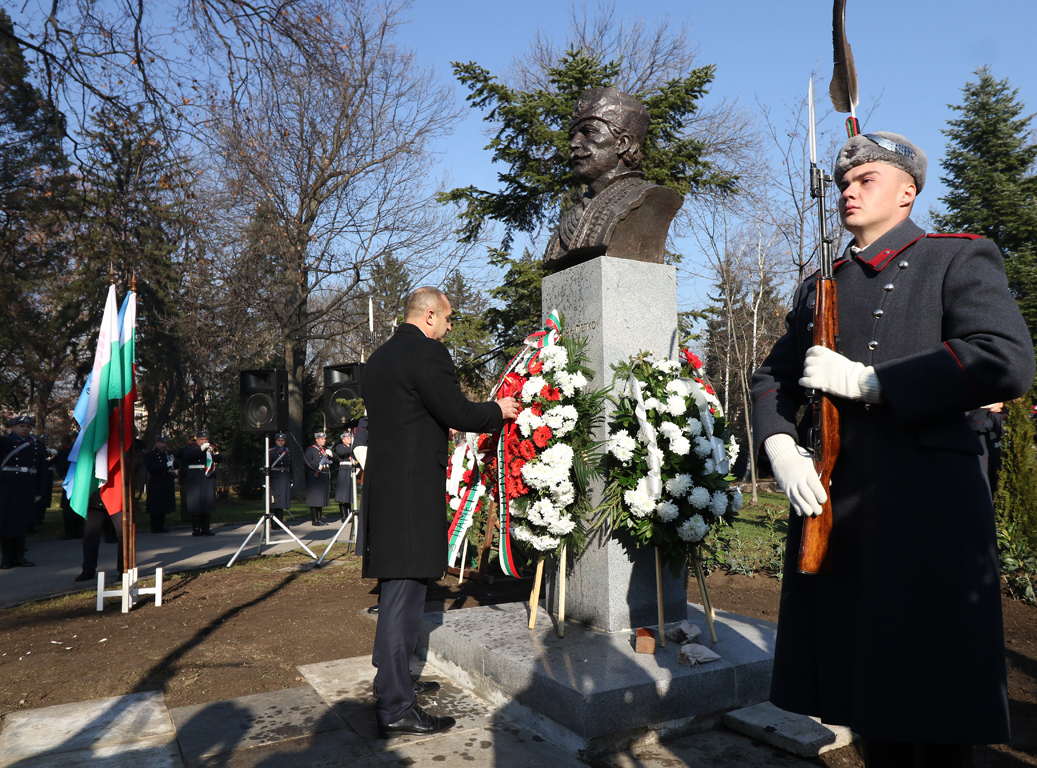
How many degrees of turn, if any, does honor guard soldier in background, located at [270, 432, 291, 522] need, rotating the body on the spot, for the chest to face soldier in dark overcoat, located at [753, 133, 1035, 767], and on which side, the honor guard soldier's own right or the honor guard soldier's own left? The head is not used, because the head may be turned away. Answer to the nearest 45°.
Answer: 0° — they already face them

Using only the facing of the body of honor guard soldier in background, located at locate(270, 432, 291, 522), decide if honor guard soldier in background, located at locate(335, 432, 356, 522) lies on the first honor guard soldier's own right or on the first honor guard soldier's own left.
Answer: on the first honor guard soldier's own left

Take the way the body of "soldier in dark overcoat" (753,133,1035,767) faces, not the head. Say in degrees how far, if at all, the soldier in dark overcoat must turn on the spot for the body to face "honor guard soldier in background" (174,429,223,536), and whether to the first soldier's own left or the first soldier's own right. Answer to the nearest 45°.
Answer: approximately 90° to the first soldier's own right

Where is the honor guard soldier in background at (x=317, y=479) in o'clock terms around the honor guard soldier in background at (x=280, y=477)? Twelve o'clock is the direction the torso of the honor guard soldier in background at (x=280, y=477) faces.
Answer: the honor guard soldier in background at (x=317, y=479) is roughly at 9 o'clock from the honor guard soldier in background at (x=280, y=477).

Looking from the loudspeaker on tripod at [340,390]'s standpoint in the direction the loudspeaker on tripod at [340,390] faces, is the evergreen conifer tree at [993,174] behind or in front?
behind

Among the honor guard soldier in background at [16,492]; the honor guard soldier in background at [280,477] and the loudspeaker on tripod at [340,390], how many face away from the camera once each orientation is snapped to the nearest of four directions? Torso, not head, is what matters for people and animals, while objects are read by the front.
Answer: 0

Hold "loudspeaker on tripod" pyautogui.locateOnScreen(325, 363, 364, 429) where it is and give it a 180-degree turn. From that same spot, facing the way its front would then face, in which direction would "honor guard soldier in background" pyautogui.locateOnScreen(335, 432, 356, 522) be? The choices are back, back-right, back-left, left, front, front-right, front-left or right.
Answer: front-left

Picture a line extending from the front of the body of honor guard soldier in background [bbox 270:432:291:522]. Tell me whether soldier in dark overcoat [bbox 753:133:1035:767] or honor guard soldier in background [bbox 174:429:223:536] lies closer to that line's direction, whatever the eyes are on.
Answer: the soldier in dark overcoat

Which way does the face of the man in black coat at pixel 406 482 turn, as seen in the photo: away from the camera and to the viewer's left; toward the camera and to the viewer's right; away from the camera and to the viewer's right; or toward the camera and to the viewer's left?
away from the camera and to the viewer's right

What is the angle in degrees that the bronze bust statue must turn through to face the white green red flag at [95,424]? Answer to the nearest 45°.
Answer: approximately 45° to its right

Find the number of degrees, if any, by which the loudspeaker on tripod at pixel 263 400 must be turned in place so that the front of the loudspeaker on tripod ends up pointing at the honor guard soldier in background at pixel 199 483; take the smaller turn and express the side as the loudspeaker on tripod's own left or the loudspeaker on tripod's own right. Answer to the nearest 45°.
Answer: approximately 135° to the loudspeaker on tripod's own right

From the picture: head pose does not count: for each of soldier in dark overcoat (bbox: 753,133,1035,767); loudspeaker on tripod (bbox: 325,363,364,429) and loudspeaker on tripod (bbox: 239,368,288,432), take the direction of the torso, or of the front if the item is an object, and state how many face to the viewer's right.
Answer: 0

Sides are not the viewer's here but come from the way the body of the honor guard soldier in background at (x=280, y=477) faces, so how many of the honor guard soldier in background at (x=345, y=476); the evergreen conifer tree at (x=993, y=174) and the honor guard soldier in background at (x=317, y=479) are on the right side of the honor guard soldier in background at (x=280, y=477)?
0

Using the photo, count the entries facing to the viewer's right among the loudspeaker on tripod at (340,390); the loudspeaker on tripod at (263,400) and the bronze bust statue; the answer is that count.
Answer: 0

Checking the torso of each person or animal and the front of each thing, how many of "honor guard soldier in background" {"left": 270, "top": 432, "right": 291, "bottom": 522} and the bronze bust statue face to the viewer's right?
0

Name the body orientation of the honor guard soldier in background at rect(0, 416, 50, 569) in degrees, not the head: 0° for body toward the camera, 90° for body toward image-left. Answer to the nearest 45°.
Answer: approximately 315°

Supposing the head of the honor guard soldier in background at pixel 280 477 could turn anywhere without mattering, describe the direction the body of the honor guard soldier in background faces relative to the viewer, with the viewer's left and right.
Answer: facing the viewer

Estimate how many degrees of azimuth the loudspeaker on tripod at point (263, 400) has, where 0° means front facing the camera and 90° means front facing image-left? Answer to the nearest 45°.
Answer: approximately 45°
